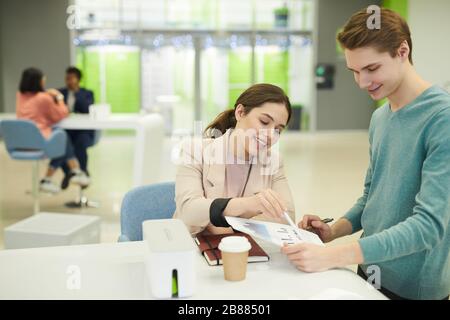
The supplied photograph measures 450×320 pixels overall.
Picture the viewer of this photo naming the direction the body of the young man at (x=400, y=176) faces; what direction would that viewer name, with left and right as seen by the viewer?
facing the viewer and to the left of the viewer

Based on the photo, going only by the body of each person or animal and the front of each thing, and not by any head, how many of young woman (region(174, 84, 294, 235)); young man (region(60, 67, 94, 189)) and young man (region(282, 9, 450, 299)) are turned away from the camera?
0

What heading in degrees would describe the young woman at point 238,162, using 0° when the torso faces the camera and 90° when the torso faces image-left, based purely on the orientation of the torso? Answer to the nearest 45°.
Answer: approximately 315°

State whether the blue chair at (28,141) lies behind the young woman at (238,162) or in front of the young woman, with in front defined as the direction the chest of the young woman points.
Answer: behind

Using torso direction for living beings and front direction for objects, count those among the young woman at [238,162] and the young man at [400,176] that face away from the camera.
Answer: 0

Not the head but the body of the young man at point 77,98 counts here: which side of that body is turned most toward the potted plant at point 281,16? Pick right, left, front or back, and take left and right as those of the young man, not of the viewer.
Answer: back

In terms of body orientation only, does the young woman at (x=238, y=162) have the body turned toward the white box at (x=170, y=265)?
no

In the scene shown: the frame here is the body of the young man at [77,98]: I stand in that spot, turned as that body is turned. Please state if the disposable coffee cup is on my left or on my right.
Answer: on my left

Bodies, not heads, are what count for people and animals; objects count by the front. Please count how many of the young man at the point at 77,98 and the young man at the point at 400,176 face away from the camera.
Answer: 0

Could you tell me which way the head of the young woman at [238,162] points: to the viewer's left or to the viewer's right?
to the viewer's right

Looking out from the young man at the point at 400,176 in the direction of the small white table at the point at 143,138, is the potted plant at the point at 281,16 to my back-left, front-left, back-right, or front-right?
front-right

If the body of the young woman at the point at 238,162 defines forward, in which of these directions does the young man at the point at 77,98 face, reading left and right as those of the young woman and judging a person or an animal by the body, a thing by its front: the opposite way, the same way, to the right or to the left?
to the right

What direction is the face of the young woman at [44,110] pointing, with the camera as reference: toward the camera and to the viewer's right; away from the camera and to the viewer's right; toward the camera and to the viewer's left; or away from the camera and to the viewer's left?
away from the camera and to the viewer's right

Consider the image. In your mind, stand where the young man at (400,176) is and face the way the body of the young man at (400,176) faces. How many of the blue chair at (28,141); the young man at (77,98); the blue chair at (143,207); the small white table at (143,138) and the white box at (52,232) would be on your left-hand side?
0

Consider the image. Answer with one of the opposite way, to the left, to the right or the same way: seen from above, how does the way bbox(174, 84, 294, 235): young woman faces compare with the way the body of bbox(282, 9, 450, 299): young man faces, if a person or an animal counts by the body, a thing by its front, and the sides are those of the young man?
to the left
